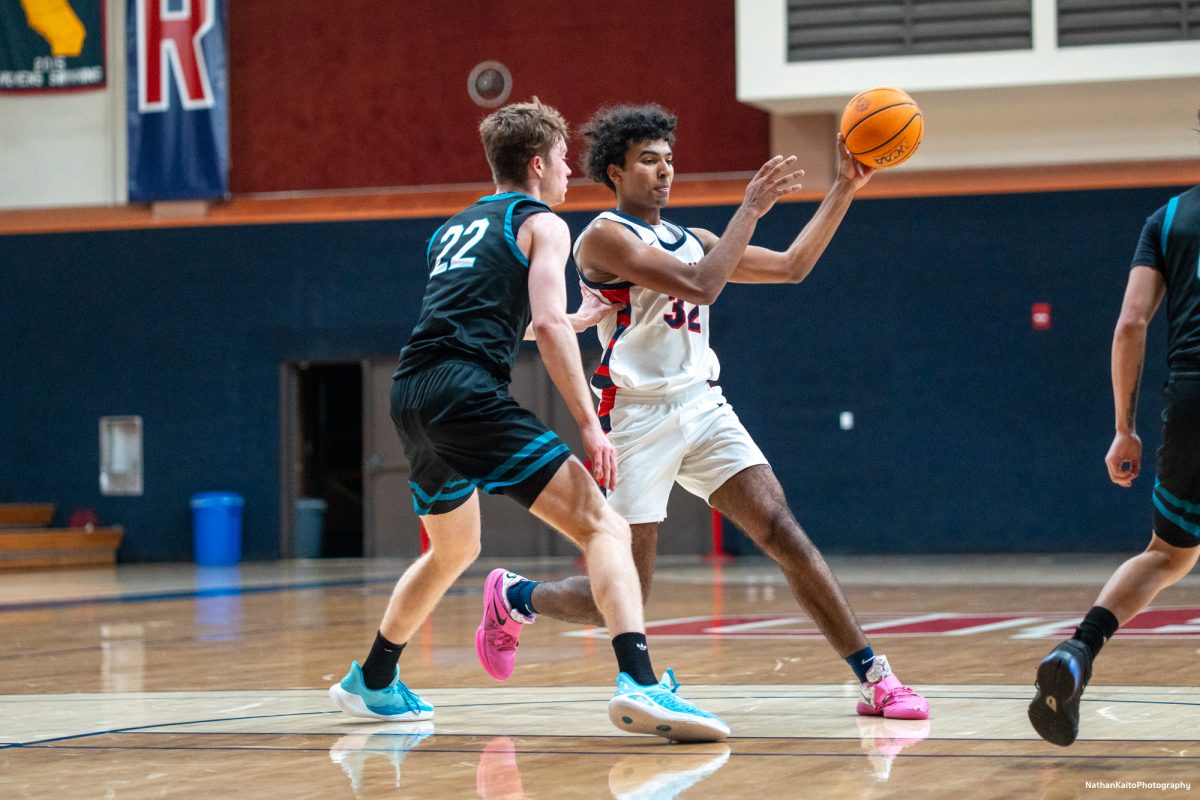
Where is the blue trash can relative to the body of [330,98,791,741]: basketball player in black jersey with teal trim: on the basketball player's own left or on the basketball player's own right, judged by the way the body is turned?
on the basketball player's own left

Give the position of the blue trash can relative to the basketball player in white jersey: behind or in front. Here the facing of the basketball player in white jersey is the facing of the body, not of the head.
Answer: behind

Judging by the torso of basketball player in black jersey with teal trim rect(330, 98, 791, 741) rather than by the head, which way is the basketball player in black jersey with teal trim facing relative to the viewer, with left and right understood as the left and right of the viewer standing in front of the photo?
facing away from the viewer and to the right of the viewer

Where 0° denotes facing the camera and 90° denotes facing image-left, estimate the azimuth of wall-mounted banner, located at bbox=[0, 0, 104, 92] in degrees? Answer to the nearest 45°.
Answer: approximately 0°
